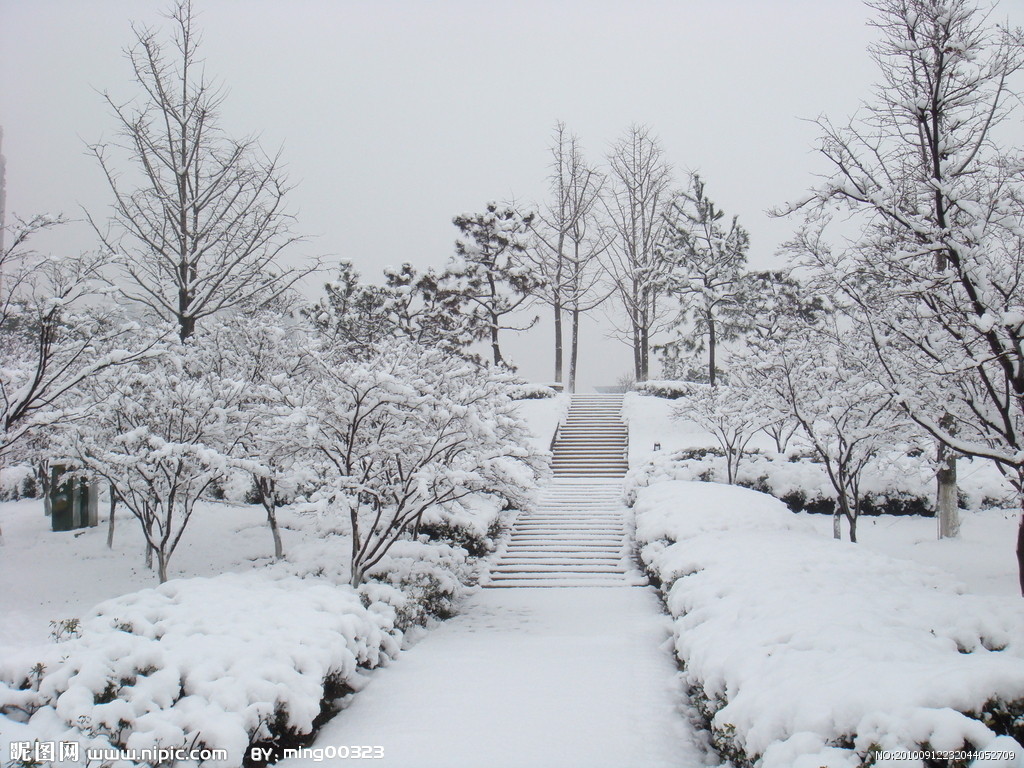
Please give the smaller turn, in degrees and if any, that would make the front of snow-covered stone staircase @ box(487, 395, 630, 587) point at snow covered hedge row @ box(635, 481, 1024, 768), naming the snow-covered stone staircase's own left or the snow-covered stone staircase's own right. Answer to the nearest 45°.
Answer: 0° — it already faces it

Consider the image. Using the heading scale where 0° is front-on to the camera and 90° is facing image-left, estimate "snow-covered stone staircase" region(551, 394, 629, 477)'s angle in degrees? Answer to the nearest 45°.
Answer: approximately 0°

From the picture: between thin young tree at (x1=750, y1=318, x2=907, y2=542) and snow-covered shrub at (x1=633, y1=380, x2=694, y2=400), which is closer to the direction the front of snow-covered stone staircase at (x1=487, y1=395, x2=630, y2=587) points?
the thin young tree

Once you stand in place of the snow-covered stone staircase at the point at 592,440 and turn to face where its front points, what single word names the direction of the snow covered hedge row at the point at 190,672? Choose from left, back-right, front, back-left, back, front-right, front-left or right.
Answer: front

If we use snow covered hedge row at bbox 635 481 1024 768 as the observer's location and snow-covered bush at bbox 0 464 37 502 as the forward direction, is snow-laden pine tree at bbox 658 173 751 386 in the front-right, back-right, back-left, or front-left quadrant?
front-right

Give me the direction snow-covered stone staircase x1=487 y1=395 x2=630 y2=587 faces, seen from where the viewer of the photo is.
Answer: facing the viewer

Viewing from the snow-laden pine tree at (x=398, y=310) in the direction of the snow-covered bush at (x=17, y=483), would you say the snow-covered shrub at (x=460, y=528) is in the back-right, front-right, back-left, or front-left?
front-left

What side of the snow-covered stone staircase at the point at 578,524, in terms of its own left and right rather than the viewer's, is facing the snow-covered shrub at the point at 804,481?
left

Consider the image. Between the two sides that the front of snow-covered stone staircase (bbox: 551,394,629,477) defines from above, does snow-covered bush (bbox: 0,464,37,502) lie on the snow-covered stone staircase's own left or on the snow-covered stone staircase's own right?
on the snow-covered stone staircase's own right

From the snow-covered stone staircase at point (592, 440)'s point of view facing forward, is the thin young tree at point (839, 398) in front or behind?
in front

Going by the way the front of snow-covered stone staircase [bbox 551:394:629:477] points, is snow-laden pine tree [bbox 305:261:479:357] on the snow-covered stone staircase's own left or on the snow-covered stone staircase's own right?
on the snow-covered stone staircase's own right

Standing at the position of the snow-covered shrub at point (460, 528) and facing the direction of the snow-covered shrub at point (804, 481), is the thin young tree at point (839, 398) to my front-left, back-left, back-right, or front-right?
front-right

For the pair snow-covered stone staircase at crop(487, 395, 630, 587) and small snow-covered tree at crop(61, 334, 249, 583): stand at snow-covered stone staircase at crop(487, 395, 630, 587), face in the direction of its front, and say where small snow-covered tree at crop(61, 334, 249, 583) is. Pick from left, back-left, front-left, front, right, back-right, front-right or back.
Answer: front-right

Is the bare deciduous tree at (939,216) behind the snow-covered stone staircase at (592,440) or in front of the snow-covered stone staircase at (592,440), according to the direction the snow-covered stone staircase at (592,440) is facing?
in front
